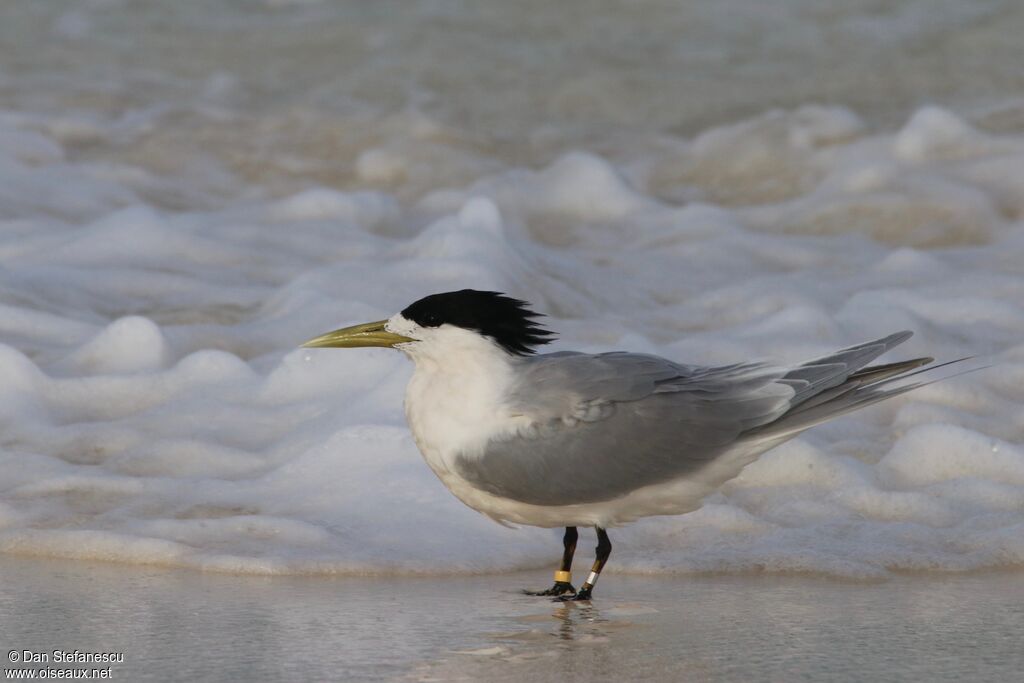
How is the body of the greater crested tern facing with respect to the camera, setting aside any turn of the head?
to the viewer's left
